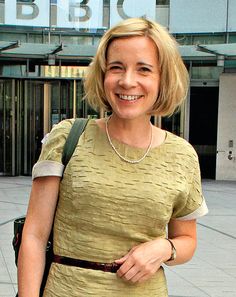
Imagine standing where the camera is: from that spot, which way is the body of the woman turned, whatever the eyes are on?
toward the camera

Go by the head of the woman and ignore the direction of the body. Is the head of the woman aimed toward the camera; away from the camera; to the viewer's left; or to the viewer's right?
toward the camera
